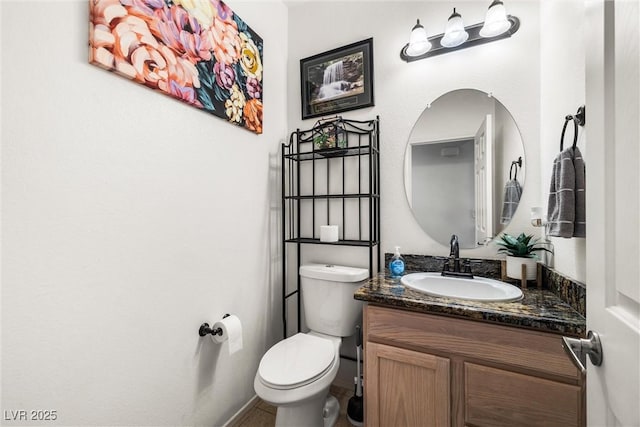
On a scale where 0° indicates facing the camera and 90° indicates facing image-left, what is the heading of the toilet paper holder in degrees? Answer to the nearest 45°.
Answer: approximately 315°

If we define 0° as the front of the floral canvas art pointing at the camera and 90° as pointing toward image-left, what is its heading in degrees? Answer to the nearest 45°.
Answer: approximately 315°

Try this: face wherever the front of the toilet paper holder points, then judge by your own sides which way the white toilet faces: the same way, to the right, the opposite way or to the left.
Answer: to the right

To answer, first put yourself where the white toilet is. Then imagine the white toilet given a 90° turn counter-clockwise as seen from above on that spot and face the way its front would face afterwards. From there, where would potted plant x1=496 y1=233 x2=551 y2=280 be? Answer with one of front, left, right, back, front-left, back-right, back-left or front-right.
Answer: front-left

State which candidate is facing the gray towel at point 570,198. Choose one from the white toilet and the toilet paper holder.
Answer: the toilet paper holder

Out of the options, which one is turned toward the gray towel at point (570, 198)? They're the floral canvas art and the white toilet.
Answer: the floral canvas art

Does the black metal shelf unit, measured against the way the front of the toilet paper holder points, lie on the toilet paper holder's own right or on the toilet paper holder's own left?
on the toilet paper holder's own left

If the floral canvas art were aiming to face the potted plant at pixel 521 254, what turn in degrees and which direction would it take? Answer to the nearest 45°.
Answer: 0° — it already faces it

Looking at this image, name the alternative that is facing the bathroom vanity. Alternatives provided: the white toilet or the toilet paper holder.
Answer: the toilet paper holder
